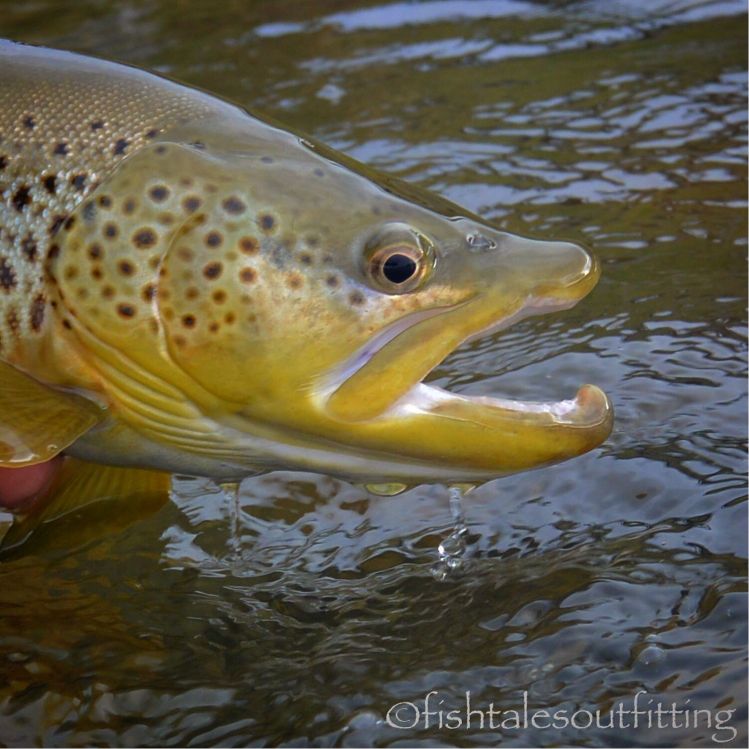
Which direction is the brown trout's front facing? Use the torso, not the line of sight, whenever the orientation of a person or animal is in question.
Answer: to the viewer's right
